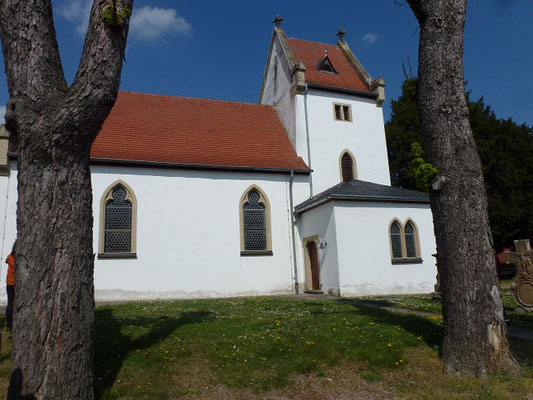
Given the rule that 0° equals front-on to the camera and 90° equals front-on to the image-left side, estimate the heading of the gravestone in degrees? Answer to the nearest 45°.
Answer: approximately 0°

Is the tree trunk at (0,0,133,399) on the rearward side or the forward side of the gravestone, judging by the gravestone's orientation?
on the forward side

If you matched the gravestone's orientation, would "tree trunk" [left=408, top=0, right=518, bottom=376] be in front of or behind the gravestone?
in front

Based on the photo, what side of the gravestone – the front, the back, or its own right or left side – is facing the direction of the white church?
right

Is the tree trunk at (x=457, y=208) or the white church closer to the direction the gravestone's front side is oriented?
the tree trunk

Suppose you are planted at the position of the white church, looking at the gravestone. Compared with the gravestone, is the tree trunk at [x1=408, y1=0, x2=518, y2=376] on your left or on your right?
right

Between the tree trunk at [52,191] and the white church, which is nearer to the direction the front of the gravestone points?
the tree trunk
